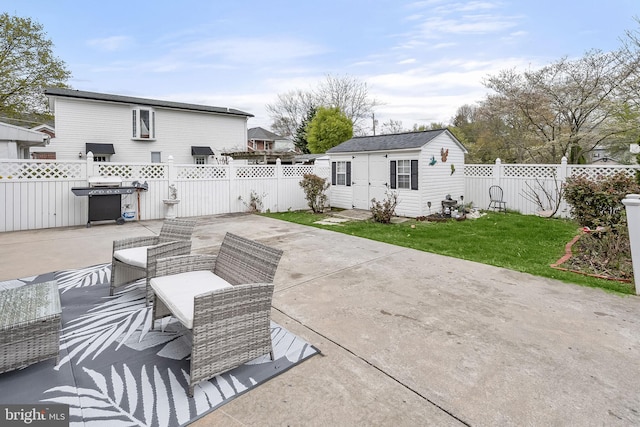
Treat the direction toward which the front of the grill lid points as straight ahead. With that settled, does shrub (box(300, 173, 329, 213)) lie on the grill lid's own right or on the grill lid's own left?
on the grill lid's own left

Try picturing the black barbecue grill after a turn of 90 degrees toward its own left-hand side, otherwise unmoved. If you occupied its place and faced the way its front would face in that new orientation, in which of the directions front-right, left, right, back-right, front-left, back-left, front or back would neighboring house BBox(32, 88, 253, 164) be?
left

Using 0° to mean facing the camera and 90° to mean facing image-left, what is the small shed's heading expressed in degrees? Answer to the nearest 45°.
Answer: approximately 45°

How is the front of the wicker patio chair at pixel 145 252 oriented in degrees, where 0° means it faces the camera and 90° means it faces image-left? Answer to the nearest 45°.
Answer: approximately 45°

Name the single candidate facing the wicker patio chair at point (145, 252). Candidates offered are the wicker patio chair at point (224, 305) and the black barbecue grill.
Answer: the black barbecue grill

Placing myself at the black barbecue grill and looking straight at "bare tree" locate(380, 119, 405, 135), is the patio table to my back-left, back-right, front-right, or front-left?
back-right
